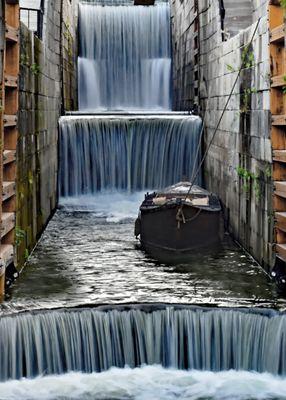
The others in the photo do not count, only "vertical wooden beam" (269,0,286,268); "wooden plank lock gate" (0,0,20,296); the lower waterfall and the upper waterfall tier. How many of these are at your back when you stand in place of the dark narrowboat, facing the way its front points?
1
